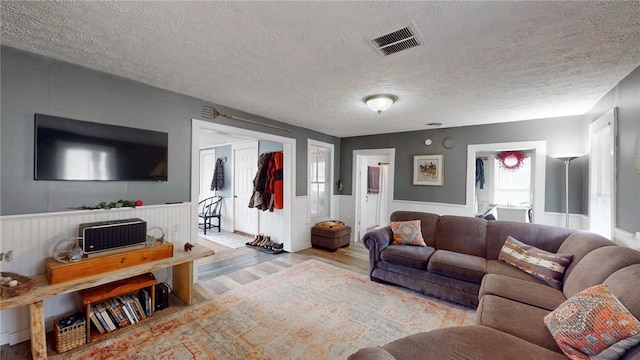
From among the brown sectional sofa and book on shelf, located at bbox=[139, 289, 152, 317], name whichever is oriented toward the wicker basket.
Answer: the brown sectional sofa

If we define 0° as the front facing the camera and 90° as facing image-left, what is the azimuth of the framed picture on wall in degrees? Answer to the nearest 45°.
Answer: approximately 0°

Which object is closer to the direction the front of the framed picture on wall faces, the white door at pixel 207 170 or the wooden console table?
the wooden console table

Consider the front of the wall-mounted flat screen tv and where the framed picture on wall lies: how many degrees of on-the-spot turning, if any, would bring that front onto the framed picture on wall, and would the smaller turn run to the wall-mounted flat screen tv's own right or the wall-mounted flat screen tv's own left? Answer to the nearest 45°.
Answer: approximately 45° to the wall-mounted flat screen tv's own left

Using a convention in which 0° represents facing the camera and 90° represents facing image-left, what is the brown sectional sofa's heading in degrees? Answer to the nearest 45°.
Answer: approximately 45°

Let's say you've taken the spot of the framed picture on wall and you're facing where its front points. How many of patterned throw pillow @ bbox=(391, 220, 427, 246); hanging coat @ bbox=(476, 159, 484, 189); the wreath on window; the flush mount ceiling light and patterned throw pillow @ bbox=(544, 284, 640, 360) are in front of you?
3

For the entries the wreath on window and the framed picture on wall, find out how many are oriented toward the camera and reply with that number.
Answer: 2

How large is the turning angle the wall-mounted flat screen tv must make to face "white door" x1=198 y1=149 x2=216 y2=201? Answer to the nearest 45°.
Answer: approximately 90° to its left
